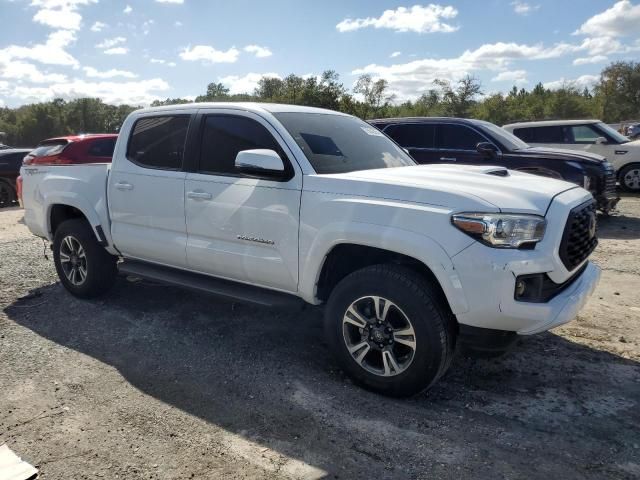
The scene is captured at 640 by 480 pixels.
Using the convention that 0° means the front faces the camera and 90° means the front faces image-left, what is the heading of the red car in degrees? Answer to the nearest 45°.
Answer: approximately 225°

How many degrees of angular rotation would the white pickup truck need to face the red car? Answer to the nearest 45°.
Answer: approximately 180°

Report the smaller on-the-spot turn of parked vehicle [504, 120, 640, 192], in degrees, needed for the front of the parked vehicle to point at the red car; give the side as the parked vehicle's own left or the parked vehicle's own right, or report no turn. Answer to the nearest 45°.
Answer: approximately 135° to the parked vehicle's own right

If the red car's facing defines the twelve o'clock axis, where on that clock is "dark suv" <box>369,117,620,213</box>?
The dark suv is roughly at 2 o'clock from the red car.

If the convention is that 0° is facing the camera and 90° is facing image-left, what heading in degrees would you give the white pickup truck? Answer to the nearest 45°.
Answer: approximately 315°

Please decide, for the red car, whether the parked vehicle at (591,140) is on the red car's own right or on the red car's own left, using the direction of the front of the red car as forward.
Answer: on the red car's own right

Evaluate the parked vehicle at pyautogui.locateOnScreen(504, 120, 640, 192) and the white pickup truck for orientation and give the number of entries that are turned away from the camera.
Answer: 0

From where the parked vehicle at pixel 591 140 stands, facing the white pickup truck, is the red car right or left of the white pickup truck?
right

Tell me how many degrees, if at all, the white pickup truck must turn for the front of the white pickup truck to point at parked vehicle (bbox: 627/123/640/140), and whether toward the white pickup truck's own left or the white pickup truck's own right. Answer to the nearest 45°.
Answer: approximately 90° to the white pickup truck's own left

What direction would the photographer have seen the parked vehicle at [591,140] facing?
facing to the right of the viewer

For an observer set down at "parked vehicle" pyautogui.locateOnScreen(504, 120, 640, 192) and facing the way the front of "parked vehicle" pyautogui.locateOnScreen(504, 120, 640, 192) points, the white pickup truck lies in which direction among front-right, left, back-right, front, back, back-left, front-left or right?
right
